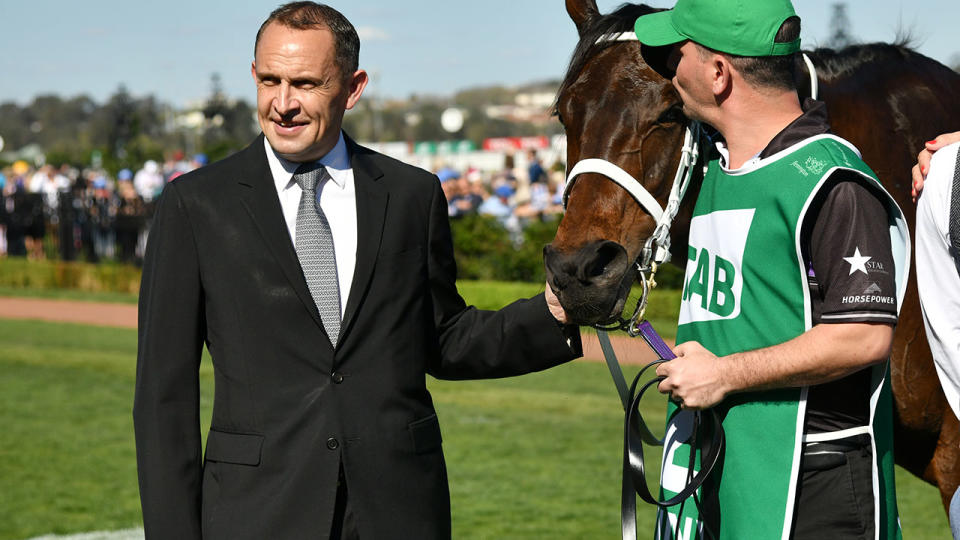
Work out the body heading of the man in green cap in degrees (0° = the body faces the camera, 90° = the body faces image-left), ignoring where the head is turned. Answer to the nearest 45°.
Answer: approximately 90°

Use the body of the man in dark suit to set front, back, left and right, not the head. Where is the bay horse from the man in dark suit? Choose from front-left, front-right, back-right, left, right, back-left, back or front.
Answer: left

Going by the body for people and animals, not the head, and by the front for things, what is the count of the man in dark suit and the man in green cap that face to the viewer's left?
1

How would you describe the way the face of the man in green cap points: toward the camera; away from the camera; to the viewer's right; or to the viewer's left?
to the viewer's left

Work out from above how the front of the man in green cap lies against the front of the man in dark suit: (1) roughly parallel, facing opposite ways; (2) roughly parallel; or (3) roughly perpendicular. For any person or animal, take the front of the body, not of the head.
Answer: roughly perpendicular

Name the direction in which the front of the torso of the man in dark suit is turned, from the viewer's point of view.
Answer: toward the camera

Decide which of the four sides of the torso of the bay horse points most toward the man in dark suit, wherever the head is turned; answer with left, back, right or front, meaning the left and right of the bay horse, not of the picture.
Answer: front

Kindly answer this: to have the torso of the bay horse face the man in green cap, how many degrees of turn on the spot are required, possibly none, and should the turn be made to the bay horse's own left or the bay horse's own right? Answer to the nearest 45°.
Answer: approximately 90° to the bay horse's own left

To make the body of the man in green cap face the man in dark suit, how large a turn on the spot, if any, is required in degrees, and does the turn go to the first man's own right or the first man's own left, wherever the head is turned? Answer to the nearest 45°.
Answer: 0° — they already face them

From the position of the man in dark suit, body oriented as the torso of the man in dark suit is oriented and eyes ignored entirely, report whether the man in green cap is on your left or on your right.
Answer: on your left

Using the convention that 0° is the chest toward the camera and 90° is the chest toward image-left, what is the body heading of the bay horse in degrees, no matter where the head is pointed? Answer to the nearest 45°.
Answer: approximately 45°
